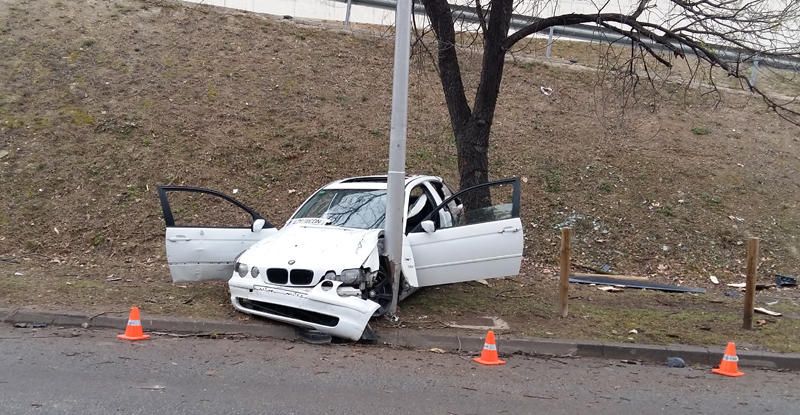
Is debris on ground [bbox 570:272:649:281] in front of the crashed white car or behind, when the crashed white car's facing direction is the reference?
behind

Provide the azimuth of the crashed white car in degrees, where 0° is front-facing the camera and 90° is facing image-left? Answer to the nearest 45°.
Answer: approximately 45°

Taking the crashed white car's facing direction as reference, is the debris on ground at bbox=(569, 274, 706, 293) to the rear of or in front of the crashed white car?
to the rear

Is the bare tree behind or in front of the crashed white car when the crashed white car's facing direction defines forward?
behind

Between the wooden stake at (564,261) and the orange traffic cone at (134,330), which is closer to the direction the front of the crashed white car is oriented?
the orange traffic cone

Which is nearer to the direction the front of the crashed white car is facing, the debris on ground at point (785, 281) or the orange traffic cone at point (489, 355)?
the orange traffic cone

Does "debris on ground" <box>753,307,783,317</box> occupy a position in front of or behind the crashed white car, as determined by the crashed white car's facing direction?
behind

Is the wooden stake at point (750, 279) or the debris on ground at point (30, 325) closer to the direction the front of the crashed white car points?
the debris on ground
